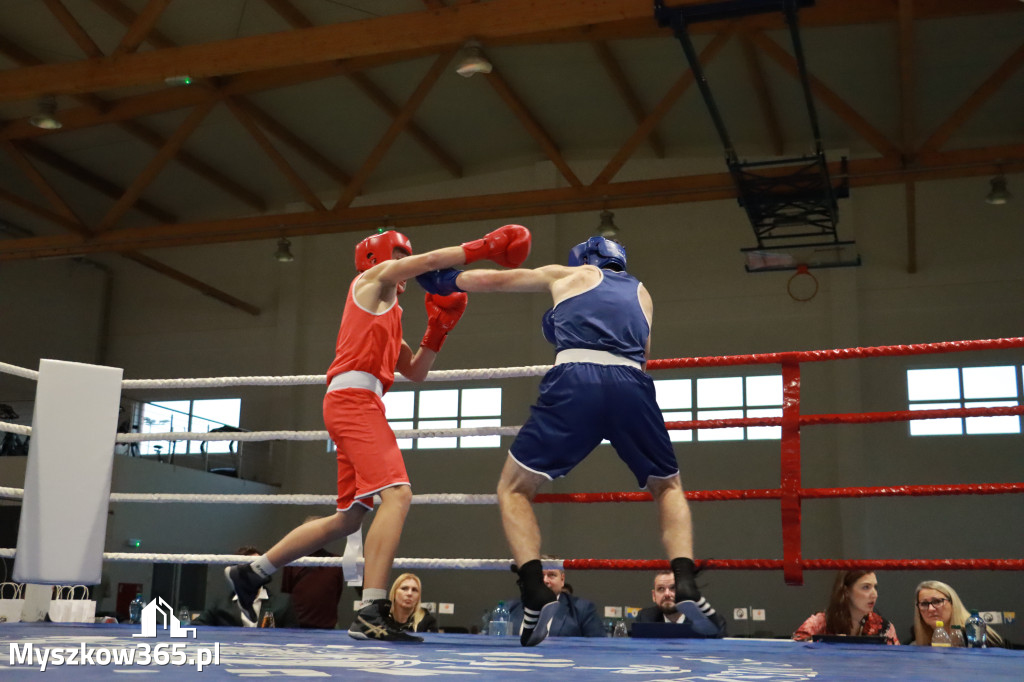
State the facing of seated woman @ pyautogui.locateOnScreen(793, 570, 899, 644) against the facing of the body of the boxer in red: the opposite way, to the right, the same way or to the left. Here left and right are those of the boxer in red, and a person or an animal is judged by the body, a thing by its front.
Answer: to the right

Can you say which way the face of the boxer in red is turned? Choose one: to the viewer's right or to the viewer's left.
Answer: to the viewer's right

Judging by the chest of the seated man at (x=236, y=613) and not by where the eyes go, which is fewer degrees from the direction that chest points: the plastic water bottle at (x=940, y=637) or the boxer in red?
the boxer in red

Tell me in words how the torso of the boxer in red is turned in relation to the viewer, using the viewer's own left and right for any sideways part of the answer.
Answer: facing to the right of the viewer

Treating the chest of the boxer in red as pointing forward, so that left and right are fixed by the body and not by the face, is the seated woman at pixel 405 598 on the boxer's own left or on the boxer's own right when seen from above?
on the boxer's own left

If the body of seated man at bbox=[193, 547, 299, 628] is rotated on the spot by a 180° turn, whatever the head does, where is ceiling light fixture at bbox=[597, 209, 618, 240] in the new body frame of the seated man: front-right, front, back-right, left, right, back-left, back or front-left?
front-right

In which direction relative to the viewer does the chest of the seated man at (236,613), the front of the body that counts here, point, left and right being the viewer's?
facing the viewer

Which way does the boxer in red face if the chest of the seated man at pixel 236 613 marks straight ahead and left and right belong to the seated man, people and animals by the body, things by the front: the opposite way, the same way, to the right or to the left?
to the left

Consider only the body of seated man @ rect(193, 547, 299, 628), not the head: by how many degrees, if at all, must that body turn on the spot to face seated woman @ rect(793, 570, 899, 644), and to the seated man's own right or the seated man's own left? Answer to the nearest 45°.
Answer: approximately 45° to the seated man's own left

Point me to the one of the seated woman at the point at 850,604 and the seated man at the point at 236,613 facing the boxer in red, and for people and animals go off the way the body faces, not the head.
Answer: the seated man

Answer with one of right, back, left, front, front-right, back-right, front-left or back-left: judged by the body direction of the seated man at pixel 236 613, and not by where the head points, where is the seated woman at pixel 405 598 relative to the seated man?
left

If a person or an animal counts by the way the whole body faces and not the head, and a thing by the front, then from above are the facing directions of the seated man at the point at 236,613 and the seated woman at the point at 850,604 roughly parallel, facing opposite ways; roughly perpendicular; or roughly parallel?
roughly parallel

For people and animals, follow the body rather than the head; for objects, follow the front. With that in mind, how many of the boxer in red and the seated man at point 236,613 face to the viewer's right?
1

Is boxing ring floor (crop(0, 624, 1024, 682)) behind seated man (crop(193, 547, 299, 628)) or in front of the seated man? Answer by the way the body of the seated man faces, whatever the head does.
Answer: in front

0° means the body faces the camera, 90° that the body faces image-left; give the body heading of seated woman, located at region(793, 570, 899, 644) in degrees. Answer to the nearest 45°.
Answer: approximately 315°

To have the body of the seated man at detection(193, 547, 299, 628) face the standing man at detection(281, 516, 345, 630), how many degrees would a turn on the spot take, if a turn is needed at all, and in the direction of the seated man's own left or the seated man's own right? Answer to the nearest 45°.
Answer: approximately 135° to the seated man's own left

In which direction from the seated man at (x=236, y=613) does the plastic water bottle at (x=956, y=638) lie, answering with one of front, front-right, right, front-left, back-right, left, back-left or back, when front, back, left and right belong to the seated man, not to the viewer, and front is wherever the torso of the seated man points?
front-left

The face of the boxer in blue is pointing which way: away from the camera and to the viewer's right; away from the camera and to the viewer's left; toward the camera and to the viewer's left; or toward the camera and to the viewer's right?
away from the camera and to the viewer's left
